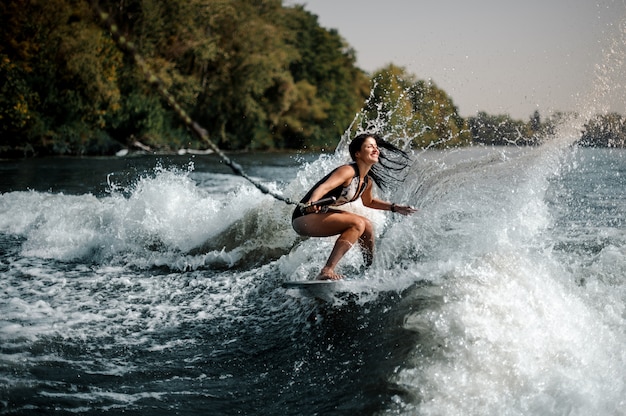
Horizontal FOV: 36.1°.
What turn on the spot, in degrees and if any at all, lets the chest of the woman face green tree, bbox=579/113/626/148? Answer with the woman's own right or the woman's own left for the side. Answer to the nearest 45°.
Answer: approximately 90° to the woman's own left

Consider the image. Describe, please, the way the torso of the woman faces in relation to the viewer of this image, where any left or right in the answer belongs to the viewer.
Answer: facing the viewer and to the right of the viewer
